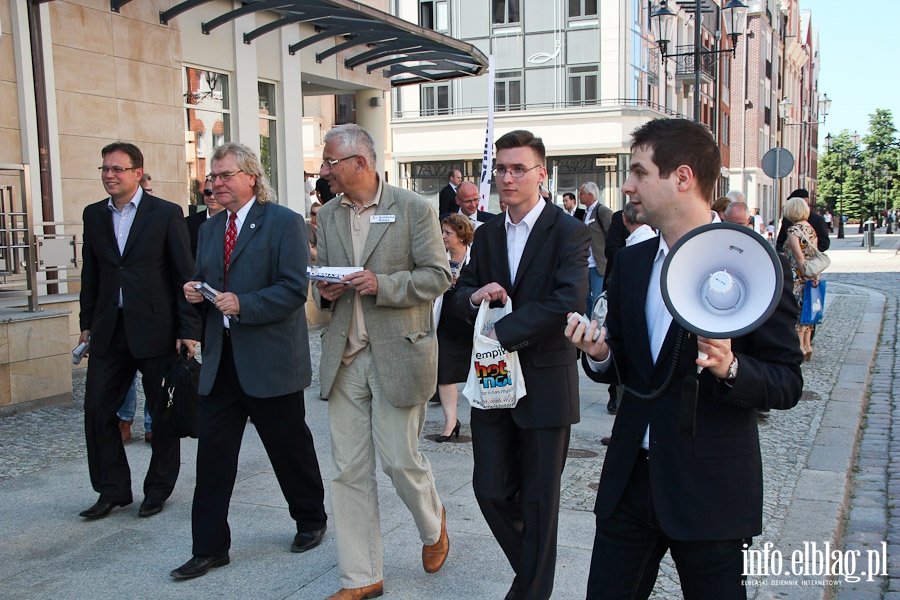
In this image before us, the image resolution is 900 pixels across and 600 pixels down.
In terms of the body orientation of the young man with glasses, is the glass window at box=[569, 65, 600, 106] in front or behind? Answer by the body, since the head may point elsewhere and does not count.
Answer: behind

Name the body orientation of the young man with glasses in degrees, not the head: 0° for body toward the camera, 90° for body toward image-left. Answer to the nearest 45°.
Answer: approximately 45°

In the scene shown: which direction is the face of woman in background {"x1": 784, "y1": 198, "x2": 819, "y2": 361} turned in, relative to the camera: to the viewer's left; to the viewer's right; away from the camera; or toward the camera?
away from the camera

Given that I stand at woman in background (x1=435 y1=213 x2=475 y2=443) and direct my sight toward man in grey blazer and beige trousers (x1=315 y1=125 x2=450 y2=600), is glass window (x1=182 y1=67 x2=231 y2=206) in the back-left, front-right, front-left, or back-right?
back-right

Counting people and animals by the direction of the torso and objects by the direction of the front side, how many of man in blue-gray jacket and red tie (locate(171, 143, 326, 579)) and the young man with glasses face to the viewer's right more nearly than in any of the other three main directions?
0

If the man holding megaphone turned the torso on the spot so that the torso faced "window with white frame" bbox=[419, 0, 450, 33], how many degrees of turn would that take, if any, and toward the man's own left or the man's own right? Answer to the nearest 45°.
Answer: approximately 135° to the man's own right

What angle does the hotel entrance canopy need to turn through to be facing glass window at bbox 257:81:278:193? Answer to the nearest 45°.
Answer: approximately 135° to its right

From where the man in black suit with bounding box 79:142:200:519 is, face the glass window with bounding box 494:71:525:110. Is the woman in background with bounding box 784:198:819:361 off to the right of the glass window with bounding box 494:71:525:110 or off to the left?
right

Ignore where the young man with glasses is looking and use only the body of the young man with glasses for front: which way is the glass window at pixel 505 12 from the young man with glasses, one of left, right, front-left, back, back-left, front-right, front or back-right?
back-right

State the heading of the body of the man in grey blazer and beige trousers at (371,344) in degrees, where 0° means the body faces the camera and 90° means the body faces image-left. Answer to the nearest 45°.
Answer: approximately 45°

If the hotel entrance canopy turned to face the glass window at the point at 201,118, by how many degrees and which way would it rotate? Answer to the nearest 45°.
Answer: approximately 135° to its right

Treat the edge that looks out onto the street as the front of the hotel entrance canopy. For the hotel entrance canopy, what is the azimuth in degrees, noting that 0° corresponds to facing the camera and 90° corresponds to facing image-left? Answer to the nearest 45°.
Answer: approximately 315°

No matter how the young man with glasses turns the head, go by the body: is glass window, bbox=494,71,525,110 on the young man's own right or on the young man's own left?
on the young man's own right

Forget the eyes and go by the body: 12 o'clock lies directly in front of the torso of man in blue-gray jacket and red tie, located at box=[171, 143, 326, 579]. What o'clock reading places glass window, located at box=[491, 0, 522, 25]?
The glass window is roughly at 5 o'clock from the man in blue-gray jacket and red tie.

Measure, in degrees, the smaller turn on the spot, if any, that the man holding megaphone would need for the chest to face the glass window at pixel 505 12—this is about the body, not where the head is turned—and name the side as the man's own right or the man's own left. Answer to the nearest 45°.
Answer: approximately 135° to the man's own right

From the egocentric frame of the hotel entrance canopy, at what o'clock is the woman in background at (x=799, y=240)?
The woman in background is roughly at 12 o'clock from the hotel entrance canopy.

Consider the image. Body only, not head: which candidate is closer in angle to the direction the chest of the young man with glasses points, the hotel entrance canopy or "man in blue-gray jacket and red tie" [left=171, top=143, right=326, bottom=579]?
the man in blue-gray jacket and red tie

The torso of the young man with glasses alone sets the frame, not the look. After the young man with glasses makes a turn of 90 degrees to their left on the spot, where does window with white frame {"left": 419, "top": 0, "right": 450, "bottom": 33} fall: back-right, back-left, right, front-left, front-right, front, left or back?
back-left

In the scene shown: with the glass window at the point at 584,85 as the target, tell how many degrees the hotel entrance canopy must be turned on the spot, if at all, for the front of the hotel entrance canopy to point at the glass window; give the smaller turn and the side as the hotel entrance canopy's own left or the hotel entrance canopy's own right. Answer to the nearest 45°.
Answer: approximately 90° to the hotel entrance canopy's own left
